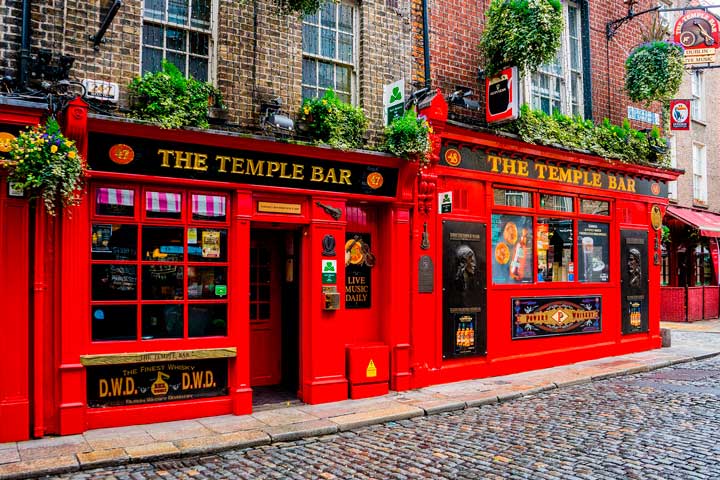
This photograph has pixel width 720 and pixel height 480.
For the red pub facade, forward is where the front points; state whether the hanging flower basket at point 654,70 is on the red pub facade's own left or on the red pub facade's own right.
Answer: on the red pub facade's own left

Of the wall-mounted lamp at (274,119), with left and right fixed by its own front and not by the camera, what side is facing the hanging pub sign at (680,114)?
left

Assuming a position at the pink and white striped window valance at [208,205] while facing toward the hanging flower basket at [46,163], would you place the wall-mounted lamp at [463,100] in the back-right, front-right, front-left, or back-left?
back-left

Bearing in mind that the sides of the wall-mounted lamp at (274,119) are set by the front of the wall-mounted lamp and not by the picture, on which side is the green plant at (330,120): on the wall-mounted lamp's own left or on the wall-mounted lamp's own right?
on the wall-mounted lamp's own left

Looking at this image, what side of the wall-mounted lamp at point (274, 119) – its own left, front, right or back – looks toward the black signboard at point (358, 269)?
left

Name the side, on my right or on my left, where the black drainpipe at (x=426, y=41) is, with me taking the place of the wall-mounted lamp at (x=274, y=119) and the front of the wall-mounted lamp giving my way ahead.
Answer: on my left

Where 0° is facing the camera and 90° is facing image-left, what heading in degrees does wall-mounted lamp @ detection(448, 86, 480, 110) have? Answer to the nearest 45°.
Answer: approximately 315°
